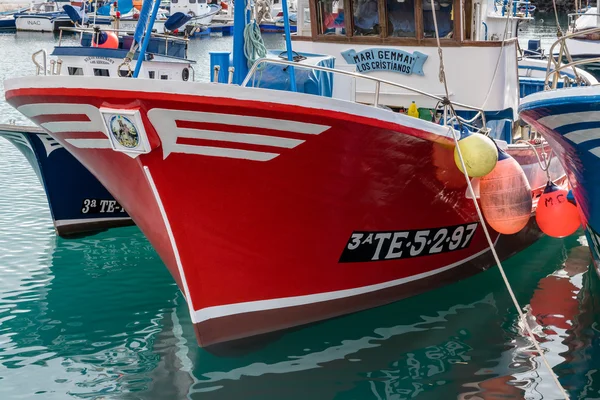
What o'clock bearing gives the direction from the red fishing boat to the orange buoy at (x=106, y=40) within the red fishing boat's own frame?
The orange buoy is roughly at 4 o'clock from the red fishing boat.

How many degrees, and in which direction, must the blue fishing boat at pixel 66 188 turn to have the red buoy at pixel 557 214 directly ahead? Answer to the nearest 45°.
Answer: approximately 90° to its left

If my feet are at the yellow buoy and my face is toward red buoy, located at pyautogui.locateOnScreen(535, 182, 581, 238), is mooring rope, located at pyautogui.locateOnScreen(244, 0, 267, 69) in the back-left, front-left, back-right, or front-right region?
back-left

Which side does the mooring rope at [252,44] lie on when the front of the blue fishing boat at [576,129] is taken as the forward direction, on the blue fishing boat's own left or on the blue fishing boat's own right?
on the blue fishing boat's own right

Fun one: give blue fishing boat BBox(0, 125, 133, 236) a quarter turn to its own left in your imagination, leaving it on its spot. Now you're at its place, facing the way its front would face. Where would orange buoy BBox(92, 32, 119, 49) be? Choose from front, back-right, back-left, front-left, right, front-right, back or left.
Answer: back-left

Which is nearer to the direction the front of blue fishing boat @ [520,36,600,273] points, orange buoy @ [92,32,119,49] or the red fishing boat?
the red fishing boat
